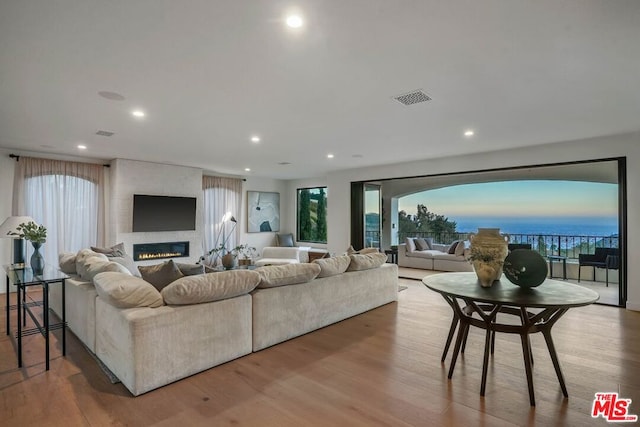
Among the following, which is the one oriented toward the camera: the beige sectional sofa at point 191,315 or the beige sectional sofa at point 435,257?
the beige sectional sofa at point 435,257

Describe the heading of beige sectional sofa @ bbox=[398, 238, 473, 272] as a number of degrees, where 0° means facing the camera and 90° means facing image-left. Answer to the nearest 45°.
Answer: approximately 0°

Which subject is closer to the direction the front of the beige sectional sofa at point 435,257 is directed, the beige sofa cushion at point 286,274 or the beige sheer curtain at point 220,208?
the beige sofa cushion

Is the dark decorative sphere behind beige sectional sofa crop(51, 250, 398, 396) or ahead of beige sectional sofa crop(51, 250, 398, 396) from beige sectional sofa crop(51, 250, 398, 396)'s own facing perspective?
behind

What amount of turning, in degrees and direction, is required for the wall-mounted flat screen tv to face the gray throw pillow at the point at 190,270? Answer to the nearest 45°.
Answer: approximately 45° to its right

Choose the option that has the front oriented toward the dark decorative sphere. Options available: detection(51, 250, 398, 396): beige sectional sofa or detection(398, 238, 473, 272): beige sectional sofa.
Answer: detection(398, 238, 473, 272): beige sectional sofa

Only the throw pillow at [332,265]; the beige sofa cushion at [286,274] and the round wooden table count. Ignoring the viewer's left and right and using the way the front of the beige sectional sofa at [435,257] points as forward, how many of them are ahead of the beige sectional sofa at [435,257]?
3

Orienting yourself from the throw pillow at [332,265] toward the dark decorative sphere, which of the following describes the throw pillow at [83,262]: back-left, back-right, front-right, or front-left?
back-right

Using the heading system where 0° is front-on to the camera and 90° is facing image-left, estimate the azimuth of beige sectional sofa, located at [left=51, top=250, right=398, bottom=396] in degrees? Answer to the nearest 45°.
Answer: approximately 135°

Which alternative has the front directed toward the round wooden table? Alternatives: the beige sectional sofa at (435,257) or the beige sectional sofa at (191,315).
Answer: the beige sectional sofa at (435,257)

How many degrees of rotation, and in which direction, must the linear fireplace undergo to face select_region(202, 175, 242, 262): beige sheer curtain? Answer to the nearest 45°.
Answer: approximately 90° to its left

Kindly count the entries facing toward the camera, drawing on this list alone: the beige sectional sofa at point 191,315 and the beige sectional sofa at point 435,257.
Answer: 1

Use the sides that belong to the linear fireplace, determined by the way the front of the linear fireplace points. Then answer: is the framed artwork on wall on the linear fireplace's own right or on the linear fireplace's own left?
on the linear fireplace's own left

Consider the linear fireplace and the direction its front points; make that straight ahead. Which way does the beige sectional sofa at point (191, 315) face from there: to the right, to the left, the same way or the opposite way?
the opposite way

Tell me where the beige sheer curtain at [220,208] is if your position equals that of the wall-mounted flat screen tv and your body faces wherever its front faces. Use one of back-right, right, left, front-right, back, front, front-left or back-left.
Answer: left

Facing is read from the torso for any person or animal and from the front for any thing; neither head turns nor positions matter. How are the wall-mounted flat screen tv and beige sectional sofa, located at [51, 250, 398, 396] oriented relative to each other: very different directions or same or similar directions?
very different directions
